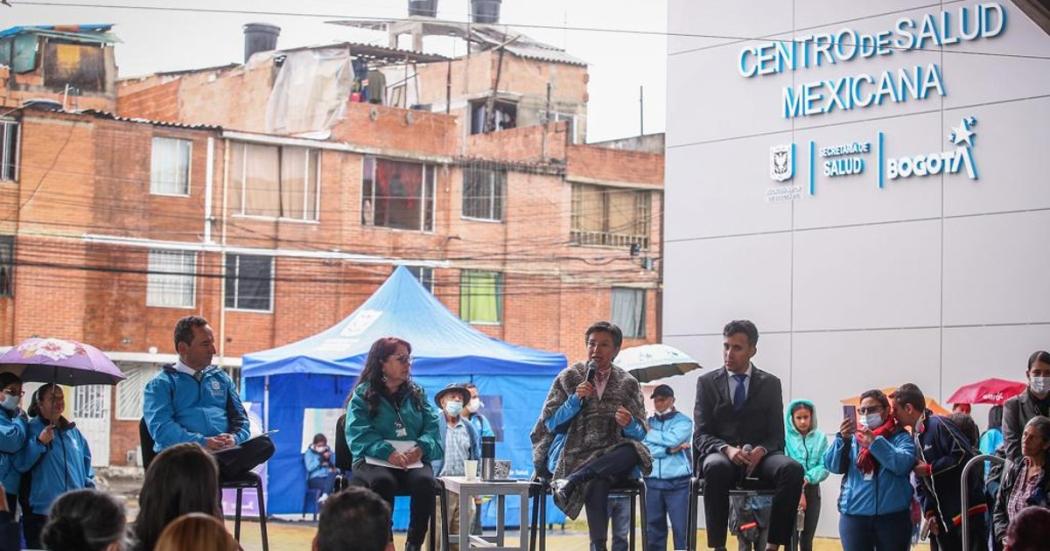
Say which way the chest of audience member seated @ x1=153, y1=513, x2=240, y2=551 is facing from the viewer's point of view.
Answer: away from the camera

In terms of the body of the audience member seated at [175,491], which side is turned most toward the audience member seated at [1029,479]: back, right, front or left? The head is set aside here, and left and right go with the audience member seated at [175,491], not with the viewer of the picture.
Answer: right

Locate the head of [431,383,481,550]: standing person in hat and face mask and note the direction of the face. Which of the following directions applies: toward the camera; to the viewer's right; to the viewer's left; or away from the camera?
toward the camera

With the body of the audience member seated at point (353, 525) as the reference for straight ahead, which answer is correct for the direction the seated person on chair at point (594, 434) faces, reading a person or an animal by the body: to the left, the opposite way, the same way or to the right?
the opposite way

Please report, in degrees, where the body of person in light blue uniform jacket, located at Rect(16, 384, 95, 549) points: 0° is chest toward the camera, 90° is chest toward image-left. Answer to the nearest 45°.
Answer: approximately 315°

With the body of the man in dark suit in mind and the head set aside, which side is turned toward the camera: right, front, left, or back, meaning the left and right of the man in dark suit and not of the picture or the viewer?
front

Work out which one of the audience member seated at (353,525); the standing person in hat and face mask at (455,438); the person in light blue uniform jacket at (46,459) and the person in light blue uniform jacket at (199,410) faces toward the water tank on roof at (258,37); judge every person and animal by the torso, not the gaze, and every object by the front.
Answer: the audience member seated

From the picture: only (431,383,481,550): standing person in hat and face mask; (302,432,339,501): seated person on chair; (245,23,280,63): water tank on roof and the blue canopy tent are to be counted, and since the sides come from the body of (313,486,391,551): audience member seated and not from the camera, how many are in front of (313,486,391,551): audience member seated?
4

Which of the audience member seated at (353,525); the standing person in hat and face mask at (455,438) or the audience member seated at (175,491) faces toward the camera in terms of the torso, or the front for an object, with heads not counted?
the standing person in hat and face mask

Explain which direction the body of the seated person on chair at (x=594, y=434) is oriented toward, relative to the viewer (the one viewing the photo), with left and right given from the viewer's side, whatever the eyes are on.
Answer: facing the viewer

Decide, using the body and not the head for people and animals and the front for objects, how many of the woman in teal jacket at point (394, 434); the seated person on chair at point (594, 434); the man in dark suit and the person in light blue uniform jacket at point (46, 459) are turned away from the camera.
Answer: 0

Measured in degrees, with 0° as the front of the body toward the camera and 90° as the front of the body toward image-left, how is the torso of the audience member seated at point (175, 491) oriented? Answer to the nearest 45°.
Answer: approximately 180°

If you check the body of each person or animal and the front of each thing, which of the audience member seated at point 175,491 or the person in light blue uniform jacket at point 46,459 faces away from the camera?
the audience member seated

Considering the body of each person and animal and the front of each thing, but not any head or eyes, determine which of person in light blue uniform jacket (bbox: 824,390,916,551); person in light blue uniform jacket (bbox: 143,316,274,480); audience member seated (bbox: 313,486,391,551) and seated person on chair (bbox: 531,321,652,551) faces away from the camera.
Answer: the audience member seated

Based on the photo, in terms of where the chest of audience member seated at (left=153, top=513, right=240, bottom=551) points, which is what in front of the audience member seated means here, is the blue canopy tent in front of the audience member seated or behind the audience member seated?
in front

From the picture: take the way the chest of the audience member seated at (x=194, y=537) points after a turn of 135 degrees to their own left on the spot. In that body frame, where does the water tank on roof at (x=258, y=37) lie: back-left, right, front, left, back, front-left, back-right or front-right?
back-right

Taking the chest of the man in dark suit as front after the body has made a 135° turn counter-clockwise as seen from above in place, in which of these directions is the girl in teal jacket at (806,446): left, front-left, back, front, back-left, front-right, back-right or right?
front-left

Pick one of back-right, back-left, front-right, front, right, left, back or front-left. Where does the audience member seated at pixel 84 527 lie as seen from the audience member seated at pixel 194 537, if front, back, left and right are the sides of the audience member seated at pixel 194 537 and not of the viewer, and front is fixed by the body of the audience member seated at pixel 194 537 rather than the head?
front-left
